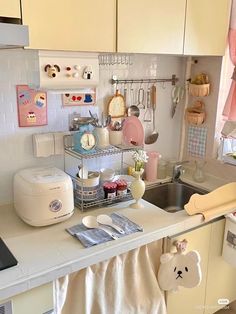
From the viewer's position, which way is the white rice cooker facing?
facing the viewer and to the right of the viewer

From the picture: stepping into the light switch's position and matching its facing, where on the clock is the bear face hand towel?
The bear face hand towel is roughly at 10 o'clock from the light switch.

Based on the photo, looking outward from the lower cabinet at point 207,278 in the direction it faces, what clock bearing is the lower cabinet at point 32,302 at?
the lower cabinet at point 32,302 is roughly at 3 o'clock from the lower cabinet at point 207,278.

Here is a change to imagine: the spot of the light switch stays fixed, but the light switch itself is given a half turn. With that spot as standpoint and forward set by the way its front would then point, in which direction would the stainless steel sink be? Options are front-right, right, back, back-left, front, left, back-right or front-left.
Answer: right

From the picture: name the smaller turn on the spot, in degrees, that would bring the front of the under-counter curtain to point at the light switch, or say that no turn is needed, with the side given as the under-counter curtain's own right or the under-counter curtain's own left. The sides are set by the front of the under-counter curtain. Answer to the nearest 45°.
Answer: approximately 180°

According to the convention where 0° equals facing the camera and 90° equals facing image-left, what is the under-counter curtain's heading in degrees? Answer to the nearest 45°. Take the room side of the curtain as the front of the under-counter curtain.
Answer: approximately 315°

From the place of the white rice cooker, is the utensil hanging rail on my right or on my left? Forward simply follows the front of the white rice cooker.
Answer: on my left

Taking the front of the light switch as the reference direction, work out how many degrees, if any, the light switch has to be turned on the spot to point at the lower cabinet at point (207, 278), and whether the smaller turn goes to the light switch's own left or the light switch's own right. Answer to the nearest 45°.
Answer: approximately 90° to the light switch's own left

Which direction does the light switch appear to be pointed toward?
toward the camera

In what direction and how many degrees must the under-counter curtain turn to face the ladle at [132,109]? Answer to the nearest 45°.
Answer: approximately 135° to its left

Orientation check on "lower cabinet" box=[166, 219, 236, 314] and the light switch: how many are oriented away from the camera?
0

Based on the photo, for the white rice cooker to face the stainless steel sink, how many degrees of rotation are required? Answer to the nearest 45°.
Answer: approximately 90° to its left

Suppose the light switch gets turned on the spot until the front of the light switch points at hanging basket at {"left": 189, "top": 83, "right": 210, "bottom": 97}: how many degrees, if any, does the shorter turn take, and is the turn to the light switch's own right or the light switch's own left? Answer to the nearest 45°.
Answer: approximately 90° to the light switch's own left

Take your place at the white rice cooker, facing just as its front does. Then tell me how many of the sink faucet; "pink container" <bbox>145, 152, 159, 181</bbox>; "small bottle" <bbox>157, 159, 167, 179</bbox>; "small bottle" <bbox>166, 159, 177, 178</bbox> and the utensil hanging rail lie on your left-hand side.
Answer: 5

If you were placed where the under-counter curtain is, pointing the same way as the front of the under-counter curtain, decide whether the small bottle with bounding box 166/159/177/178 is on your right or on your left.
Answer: on your left

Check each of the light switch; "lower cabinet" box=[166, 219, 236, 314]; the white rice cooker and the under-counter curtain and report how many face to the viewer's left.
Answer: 0

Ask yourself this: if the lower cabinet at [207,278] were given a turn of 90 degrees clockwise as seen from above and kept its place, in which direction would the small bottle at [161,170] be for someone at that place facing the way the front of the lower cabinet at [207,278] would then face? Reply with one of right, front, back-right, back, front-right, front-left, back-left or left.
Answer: right
